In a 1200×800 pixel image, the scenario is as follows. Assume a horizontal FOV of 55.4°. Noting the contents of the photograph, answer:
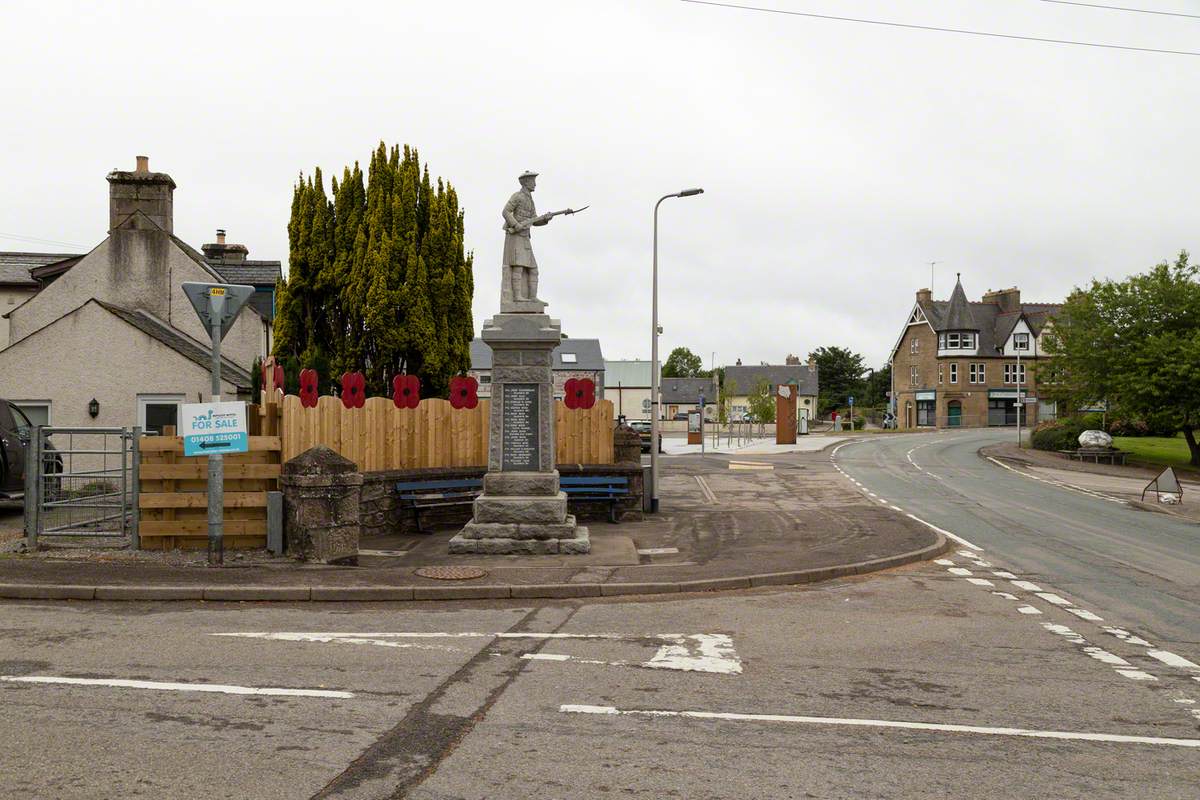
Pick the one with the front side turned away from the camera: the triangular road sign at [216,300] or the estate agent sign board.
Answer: the triangular road sign

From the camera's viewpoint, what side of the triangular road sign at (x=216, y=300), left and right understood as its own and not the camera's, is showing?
back

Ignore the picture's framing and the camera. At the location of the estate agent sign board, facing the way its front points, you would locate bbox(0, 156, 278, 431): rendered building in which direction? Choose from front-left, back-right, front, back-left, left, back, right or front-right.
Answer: back

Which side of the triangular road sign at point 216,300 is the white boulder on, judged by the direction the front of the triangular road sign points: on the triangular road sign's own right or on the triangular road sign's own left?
on the triangular road sign's own right

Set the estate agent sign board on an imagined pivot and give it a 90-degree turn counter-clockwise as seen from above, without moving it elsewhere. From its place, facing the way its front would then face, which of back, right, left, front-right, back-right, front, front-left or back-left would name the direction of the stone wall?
front-left

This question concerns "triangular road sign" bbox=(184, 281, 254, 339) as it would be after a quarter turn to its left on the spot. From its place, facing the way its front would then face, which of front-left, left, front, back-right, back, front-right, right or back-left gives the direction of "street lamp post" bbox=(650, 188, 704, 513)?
back-right

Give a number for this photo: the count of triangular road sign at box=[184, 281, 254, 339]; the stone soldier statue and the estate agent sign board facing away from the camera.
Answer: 1

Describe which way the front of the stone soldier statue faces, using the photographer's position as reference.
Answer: facing to the right of the viewer

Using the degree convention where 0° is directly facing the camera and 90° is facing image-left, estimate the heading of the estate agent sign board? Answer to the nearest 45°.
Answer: approximately 0°

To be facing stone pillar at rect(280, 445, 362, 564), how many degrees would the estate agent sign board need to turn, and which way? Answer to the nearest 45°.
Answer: approximately 90° to its left

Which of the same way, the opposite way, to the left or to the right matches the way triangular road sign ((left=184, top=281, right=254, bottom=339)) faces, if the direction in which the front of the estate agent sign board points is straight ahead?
the opposite way

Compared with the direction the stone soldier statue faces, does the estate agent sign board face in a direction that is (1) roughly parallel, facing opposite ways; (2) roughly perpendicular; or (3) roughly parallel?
roughly perpendicular
